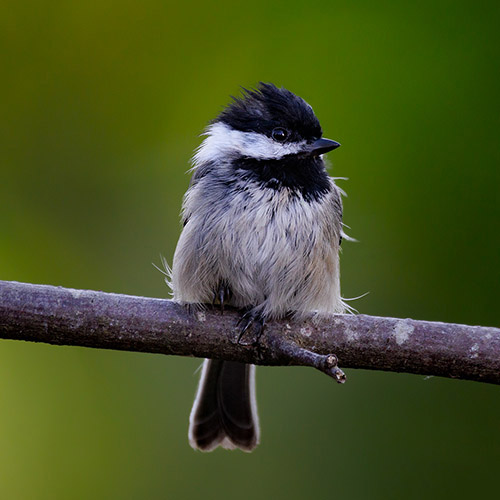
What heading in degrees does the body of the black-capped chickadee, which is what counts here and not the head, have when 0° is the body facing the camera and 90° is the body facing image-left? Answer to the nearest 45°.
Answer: approximately 315°
